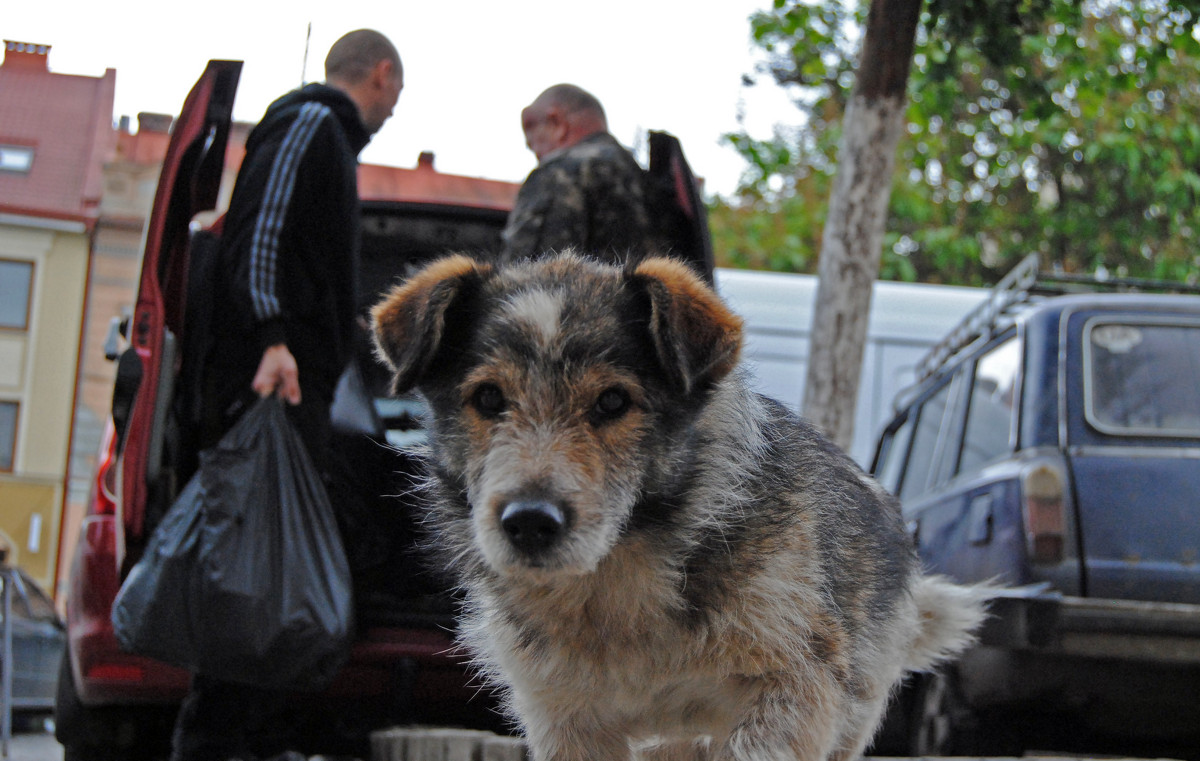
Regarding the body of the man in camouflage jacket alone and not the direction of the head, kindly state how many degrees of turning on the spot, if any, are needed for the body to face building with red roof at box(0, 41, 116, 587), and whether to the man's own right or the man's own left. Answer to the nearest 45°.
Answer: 0° — they already face it

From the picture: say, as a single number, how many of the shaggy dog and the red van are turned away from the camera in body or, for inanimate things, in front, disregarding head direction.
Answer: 1

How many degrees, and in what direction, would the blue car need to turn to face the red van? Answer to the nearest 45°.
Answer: approximately 90° to its left

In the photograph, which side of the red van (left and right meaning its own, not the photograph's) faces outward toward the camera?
back

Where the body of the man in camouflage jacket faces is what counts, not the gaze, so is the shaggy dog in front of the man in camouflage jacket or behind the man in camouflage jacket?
behind

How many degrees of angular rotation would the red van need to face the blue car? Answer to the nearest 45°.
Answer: approximately 90° to its right

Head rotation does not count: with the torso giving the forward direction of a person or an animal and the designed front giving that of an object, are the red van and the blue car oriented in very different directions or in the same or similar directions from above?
same or similar directions

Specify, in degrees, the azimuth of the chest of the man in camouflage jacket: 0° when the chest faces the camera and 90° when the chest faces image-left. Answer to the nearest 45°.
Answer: approximately 135°

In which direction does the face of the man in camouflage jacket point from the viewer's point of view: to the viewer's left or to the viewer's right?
to the viewer's left

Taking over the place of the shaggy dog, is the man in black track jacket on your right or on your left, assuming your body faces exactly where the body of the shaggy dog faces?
on your right

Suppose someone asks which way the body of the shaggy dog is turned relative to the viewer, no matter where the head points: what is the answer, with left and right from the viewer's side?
facing the viewer and to the left of the viewer

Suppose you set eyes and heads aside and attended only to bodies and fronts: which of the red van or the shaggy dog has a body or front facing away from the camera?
the red van
